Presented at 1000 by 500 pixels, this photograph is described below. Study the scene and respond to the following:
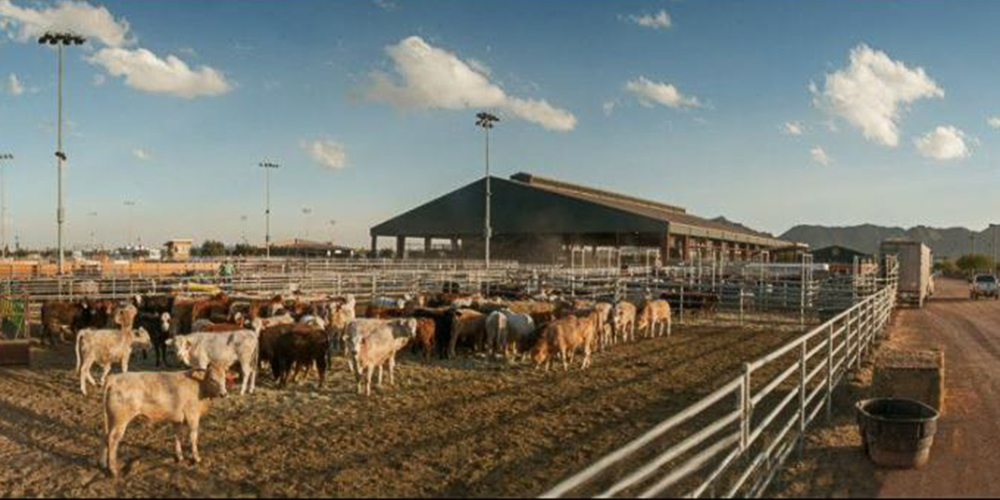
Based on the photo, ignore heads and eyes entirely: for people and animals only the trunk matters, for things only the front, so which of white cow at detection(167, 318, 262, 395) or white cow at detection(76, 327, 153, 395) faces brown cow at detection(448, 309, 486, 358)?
white cow at detection(76, 327, 153, 395)

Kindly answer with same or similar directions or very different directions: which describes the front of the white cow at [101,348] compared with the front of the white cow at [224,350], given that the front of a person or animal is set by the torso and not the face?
very different directions

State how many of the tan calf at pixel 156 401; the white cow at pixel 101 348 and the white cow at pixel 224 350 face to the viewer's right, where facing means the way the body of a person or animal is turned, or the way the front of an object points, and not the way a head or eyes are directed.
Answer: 2

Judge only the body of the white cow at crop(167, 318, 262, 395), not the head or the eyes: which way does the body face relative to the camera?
to the viewer's left

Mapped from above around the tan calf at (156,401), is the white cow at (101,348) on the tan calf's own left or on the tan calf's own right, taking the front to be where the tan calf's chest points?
on the tan calf's own left

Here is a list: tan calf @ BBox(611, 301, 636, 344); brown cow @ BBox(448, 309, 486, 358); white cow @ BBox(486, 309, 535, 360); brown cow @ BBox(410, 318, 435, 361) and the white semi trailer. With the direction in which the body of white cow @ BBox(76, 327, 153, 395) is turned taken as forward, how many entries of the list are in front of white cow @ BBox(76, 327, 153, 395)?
5

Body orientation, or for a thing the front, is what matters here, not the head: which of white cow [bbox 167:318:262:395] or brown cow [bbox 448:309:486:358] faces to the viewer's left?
the white cow

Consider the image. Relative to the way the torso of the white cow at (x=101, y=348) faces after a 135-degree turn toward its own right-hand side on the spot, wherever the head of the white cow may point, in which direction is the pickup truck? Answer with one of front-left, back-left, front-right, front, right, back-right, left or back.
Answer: back-left

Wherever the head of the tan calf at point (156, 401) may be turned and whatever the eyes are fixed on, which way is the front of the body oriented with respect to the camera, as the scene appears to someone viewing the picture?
to the viewer's right

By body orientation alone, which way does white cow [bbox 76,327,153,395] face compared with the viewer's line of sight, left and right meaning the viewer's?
facing to the right of the viewer

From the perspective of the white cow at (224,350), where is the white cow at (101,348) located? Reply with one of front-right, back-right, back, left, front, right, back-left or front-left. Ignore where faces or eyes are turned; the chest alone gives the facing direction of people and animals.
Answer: front-right

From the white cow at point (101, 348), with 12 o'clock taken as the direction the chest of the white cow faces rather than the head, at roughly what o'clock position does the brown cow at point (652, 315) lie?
The brown cow is roughly at 12 o'clock from the white cow.
